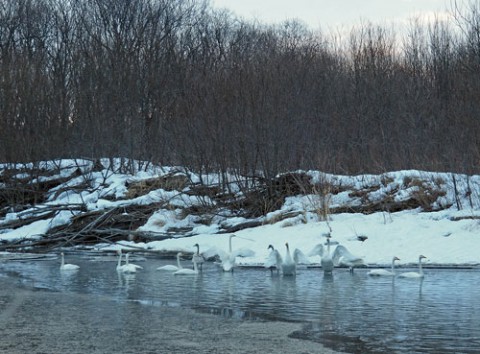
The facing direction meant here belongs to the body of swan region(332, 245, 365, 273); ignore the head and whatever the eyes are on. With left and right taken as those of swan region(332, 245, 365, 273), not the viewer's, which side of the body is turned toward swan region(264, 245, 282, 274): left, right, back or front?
front

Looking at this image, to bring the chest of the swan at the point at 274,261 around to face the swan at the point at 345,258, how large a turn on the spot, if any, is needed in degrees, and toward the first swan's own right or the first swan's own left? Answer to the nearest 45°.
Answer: approximately 135° to the first swan's own left

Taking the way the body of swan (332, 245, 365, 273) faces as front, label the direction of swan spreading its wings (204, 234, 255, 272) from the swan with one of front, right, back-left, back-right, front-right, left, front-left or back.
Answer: front

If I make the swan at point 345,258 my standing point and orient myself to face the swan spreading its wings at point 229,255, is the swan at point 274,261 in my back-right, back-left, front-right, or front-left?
front-left

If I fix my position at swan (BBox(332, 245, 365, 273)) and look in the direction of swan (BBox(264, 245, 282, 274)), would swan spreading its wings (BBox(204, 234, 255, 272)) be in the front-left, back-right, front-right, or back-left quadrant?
front-right

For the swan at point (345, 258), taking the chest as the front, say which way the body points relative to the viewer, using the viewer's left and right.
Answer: facing to the left of the viewer

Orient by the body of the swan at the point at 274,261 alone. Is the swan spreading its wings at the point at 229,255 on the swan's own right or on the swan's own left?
on the swan's own right

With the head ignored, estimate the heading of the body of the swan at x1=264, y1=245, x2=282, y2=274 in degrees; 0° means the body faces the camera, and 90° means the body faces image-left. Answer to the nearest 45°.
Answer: approximately 45°
